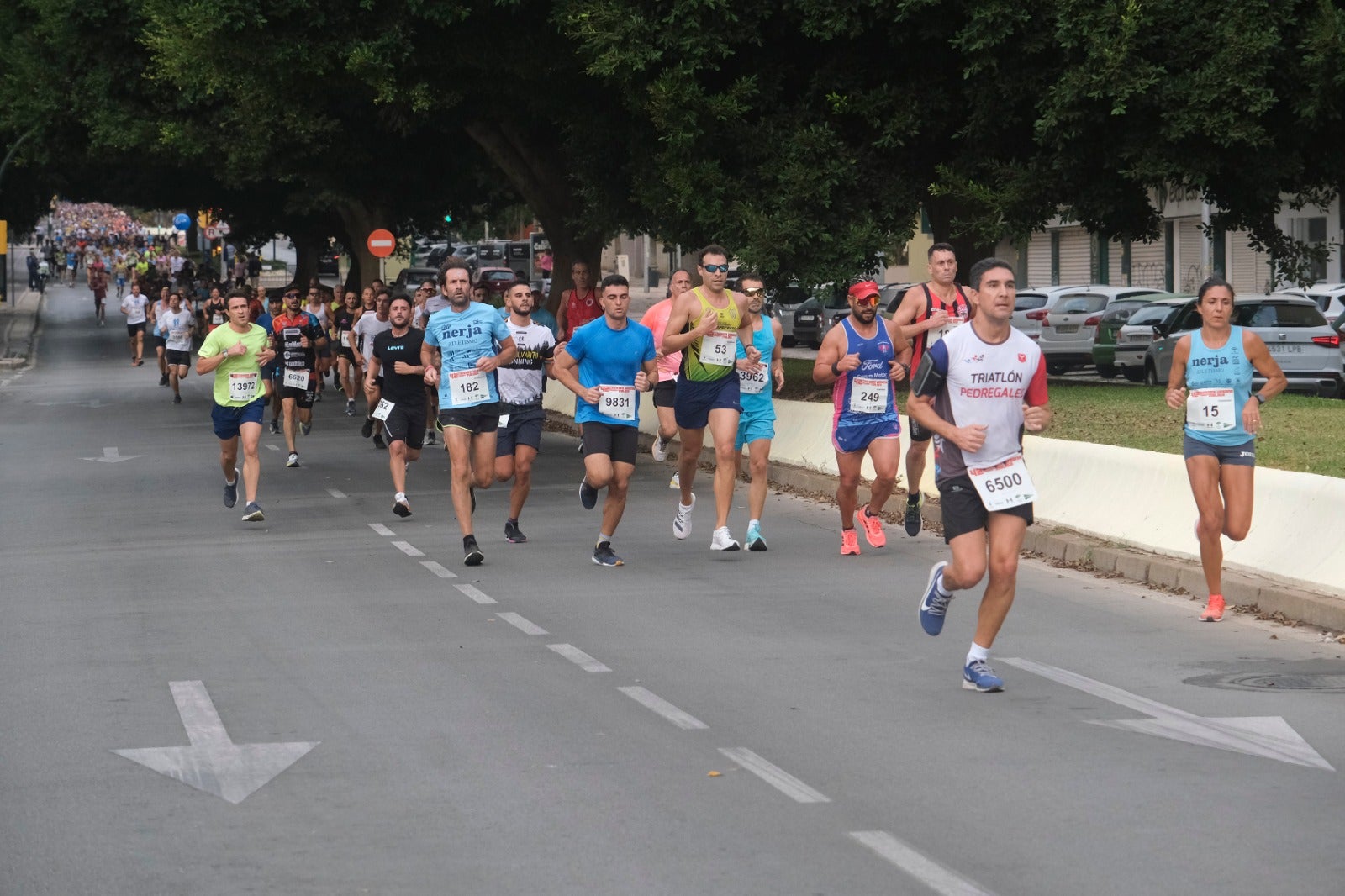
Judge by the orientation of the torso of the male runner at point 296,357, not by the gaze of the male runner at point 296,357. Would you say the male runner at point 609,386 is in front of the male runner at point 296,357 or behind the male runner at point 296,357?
in front

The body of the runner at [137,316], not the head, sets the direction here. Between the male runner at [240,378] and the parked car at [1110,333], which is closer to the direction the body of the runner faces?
the male runner

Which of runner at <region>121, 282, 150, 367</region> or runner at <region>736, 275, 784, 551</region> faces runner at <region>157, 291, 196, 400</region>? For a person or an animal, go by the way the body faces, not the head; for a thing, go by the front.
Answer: runner at <region>121, 282, 150, 367</region>

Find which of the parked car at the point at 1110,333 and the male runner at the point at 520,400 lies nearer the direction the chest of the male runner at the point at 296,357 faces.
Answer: the male runner

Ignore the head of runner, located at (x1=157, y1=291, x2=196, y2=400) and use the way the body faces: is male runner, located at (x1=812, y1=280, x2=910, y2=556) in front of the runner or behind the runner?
in front

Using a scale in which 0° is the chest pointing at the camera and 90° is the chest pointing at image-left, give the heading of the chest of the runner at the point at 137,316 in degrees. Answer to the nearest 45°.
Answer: approximately 0°

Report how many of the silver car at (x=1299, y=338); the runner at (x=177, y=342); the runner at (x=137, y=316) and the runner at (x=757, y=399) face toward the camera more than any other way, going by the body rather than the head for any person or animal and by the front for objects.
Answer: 3
